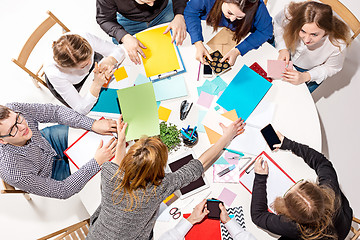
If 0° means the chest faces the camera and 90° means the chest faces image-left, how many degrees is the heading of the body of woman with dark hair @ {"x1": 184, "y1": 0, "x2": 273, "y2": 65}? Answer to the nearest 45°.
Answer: approximately 0°

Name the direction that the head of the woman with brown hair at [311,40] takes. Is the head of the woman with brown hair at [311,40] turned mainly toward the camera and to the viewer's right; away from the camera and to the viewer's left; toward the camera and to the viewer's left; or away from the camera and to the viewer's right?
toward the camera and to the viewer's left

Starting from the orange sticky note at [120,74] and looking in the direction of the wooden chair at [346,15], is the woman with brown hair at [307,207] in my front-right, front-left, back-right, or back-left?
front-right

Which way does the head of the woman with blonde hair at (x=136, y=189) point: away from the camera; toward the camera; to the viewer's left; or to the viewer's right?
away from the camera

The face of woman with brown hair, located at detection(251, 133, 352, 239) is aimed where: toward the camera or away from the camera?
away from the camera

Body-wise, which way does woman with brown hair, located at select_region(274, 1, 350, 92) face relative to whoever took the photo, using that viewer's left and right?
facing the viewer and to the left of the viewer

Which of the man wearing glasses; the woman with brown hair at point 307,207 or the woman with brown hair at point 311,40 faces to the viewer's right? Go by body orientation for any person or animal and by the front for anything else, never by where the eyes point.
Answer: the man wearing glasses

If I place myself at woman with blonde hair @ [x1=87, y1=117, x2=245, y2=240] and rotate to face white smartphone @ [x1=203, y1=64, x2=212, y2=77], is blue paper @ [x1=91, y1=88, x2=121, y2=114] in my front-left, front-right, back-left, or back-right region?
front-left

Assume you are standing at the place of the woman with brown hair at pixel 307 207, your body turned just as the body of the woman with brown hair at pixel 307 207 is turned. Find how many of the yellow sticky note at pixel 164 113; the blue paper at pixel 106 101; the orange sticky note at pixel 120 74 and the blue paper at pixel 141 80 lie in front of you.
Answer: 4

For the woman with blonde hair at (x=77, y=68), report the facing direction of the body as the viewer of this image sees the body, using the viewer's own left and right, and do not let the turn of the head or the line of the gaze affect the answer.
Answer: facing the viewer and to the right of the viewer

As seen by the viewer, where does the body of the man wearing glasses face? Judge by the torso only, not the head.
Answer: to the viewer's right

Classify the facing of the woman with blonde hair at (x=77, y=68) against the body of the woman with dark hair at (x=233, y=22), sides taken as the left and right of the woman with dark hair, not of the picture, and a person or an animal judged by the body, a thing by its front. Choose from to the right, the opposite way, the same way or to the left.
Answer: to the left

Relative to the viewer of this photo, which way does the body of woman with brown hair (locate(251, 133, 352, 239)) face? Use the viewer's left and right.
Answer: facing away from the viewer and to the left of the viewer

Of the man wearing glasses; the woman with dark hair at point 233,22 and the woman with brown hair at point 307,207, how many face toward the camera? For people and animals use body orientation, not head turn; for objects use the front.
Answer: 1

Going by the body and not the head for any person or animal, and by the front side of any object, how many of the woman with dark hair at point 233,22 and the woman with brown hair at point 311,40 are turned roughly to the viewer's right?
0

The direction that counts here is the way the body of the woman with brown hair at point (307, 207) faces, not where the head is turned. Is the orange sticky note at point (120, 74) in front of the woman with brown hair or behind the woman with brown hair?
in front
